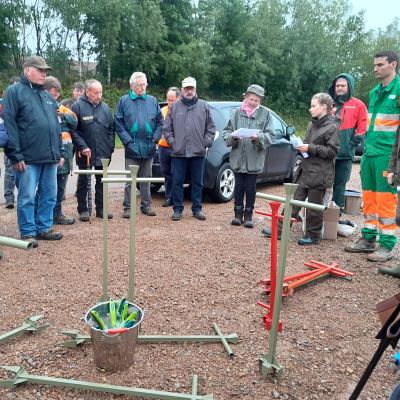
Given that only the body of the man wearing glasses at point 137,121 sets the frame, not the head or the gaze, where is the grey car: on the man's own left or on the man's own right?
on the man's own left

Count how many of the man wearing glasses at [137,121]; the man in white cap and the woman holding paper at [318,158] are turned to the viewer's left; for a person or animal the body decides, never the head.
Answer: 1

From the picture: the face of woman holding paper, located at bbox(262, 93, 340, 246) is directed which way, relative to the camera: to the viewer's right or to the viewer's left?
to the viewer's left

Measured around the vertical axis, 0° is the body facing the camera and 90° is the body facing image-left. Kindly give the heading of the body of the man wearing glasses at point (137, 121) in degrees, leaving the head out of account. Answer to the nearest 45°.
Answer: approximately 0°

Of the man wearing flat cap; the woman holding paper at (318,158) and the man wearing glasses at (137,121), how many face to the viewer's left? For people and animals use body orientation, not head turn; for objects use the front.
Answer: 1

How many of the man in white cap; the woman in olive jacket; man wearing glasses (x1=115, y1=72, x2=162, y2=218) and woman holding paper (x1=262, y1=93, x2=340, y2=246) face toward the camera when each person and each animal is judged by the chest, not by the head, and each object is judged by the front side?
3

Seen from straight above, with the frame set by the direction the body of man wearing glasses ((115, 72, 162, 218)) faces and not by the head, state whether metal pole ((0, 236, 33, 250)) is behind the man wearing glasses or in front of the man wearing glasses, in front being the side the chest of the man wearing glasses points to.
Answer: in front

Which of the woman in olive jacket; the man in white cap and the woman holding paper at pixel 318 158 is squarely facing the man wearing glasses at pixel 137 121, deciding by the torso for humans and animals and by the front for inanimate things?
the woman holding paper

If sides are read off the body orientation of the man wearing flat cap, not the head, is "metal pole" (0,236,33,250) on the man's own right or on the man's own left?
on the man's own right

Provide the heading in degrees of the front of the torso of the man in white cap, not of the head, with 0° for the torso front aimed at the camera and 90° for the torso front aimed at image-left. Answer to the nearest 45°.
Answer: approximately 0°

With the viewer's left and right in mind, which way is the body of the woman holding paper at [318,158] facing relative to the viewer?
facing to the left of the viewer

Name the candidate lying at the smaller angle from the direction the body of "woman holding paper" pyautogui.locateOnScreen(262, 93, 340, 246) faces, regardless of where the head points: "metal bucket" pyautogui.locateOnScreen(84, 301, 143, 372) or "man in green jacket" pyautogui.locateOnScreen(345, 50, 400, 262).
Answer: the metal bucket

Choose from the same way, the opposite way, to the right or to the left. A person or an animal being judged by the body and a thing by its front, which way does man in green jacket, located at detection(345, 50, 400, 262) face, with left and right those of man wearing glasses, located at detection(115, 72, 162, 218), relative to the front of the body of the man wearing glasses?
to the right
